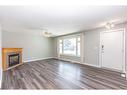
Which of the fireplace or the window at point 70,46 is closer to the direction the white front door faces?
the fireplace

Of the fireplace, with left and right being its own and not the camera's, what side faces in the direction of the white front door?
front

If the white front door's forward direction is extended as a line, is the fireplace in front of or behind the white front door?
in front

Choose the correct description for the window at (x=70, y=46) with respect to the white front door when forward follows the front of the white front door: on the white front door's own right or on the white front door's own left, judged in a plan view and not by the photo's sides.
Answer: on the white front door's own right

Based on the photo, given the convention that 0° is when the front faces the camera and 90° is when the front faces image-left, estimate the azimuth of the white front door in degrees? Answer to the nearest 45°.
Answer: approximately 45°

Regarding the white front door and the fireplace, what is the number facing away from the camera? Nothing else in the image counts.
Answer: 0

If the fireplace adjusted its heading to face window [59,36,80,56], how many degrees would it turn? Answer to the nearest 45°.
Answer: approximately 45° to its left
